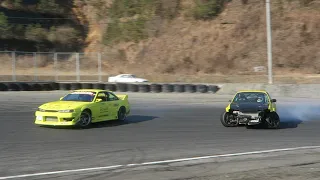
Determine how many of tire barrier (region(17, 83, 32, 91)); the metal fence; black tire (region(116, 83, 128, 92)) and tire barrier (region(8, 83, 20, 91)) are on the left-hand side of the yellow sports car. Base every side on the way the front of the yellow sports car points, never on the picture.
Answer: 0

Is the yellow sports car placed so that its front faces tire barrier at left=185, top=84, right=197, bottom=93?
no

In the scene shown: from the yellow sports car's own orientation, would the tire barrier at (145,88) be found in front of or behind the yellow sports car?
behind

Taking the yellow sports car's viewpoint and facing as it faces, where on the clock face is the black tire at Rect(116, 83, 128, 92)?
The black tire is roughly at 5 o'clock from the yellow sports car.

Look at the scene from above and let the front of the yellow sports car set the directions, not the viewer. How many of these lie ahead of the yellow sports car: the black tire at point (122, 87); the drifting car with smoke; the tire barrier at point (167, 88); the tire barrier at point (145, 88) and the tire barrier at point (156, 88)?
0

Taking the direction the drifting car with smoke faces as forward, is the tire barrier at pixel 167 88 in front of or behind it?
behind

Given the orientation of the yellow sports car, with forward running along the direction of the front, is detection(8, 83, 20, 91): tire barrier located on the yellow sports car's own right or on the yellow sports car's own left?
on the yellow sports car's own right

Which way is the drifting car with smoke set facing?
toward the camera

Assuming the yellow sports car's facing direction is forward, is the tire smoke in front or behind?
behind

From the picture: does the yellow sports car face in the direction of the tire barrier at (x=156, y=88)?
no

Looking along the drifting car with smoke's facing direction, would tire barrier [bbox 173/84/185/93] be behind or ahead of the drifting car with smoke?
behind

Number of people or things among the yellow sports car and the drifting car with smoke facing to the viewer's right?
0

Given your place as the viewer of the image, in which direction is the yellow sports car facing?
facing the viewer and to the left of the viewer
